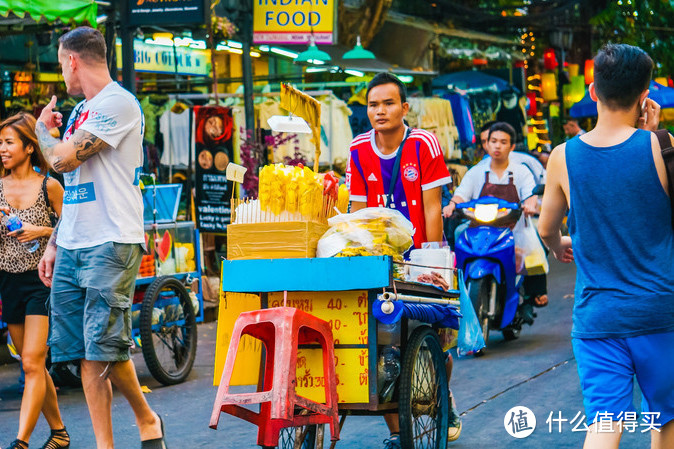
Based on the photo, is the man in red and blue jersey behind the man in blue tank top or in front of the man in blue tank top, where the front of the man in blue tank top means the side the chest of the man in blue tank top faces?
in front

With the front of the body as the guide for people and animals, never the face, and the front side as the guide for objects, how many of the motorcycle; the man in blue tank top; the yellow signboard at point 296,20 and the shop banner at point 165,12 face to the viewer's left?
0

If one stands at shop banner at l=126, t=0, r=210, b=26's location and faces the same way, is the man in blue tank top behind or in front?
in front

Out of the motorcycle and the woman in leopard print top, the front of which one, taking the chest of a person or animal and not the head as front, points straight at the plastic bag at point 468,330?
the motorcycle

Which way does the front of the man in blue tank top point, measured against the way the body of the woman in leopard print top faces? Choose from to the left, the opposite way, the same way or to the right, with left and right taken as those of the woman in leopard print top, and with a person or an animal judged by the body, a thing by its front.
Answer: the opposite way

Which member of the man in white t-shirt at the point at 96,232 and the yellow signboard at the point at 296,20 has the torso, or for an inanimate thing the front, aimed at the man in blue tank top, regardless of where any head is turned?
the yellow signboard

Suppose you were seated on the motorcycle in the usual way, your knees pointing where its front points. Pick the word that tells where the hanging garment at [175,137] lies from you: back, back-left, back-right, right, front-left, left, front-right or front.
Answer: back-right

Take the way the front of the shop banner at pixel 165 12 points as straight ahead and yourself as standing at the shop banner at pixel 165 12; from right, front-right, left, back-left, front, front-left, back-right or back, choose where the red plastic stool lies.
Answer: front

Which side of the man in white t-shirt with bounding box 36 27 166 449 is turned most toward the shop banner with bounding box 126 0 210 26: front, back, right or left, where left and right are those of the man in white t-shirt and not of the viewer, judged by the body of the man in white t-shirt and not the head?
right

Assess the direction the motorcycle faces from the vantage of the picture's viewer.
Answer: facing the viewer

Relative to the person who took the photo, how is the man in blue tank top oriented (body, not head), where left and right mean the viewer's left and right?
facing away from the viewer

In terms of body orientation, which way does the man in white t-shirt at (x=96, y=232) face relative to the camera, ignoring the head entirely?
to the viewer's left

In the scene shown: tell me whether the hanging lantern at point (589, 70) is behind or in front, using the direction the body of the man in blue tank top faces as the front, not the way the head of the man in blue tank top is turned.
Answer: in front

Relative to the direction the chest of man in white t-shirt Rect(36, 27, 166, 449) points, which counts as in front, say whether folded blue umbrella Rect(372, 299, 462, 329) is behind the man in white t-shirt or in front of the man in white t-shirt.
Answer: behind

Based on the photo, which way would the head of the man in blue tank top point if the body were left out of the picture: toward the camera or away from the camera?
away from the camera

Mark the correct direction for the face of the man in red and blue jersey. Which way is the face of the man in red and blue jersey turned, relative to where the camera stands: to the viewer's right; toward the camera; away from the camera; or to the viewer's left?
toward the camera

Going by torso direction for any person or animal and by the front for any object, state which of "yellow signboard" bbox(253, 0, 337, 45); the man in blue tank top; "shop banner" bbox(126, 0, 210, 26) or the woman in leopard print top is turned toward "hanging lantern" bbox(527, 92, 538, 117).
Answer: the man in blue tank top

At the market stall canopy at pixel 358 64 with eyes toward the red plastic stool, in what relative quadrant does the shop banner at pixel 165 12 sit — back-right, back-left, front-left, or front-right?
front-right

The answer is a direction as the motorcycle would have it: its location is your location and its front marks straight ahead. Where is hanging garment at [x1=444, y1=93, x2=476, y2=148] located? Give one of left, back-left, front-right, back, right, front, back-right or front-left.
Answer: back

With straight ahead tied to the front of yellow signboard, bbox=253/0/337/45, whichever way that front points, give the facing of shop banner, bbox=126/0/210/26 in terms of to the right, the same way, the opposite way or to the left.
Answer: the same way

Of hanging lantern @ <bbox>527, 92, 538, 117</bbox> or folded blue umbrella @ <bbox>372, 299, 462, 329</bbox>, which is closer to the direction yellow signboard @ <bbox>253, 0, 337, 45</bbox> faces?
the folded blue umbrella
